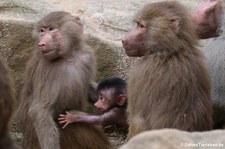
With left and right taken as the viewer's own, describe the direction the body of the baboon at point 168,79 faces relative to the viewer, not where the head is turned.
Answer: facing to the left of the viewer

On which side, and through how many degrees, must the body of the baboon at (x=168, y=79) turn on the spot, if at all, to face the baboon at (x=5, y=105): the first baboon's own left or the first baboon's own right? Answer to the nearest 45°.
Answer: approximately 45° to the first baboon's own left

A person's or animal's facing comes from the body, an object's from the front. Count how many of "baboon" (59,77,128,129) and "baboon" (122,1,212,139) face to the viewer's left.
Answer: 2

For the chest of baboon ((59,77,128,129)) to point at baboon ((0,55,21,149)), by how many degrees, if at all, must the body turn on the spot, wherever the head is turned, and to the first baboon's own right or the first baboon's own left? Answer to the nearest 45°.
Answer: approximately 45° to the first baboon's own left

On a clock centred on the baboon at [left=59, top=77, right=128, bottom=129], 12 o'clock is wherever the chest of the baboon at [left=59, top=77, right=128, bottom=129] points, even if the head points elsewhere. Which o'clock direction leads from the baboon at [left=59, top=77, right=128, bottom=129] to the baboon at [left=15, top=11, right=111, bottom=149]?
the baboon at [left=15, top=11, right=111, bottom=149] is roughly at 12 o'clock from the baboon at [left=59, top=77, right=128, bottom=129].

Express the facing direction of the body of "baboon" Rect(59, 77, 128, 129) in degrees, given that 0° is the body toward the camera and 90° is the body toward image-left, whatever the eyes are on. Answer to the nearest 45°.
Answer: approximately 90°
